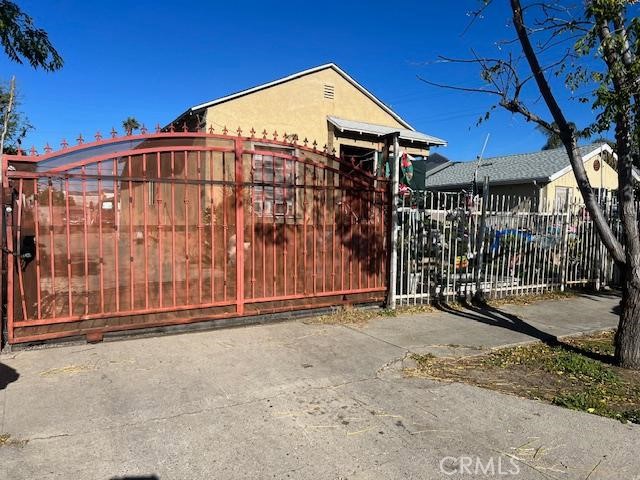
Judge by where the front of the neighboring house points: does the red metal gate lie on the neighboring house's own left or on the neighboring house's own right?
on the neighboring house's own right

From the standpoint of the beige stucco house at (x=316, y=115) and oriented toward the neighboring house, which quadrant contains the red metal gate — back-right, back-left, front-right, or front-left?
back-right

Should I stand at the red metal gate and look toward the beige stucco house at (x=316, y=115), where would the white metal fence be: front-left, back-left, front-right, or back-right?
front-right

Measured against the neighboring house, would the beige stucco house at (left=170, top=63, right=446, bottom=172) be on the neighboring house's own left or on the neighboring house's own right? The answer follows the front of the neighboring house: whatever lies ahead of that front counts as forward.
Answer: on the neighboring house's own right

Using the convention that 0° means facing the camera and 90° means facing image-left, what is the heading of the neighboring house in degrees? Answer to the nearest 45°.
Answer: approximately 315°

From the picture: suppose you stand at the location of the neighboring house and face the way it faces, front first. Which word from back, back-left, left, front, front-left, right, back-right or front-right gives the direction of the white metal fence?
front-right
